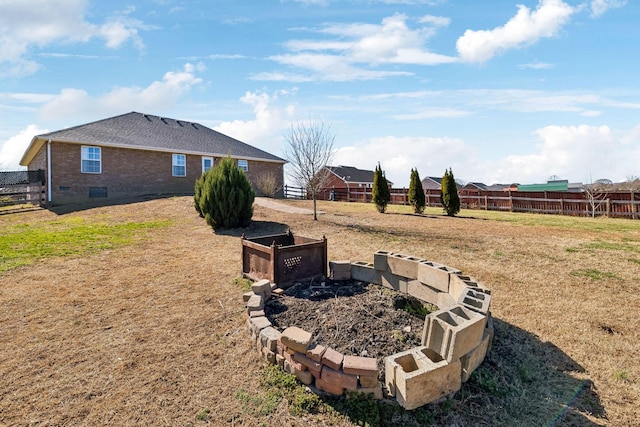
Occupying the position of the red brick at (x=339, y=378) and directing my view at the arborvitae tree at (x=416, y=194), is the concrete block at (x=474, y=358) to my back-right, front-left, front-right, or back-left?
front-right

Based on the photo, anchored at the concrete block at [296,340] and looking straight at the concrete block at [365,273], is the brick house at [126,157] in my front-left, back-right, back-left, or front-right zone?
front-left

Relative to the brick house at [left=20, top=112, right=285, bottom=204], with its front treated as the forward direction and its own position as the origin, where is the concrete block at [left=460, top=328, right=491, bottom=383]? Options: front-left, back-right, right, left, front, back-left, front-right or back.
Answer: back-left

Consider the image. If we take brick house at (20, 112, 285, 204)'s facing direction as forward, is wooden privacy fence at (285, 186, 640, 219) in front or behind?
behind

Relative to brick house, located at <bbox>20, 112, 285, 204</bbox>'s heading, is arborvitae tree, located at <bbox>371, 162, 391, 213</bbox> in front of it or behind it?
behind

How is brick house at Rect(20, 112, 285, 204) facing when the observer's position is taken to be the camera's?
facing away from the viewer and to the left of the viewer

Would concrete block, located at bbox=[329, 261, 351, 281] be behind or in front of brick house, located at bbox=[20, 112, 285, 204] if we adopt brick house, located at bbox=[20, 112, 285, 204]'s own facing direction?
behind

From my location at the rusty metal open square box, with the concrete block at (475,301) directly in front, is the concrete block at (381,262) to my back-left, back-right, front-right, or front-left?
front-left
